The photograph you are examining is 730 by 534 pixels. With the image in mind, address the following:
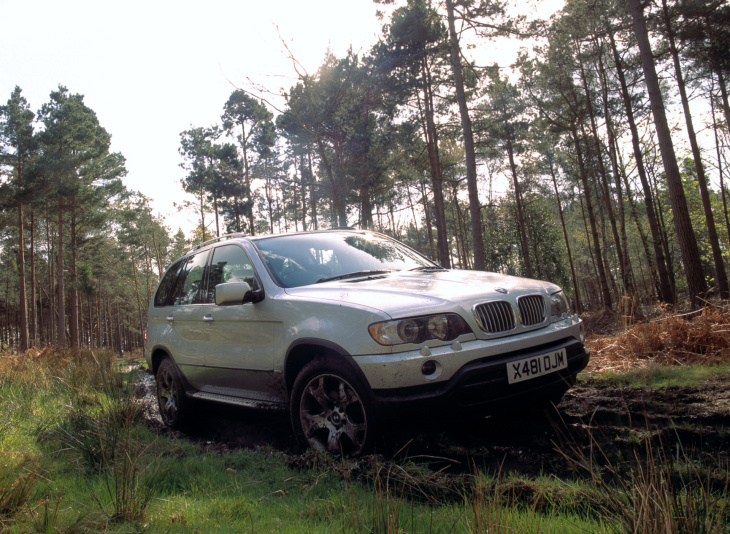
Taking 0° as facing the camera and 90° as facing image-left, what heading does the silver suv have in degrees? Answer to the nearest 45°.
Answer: approximately 315°
